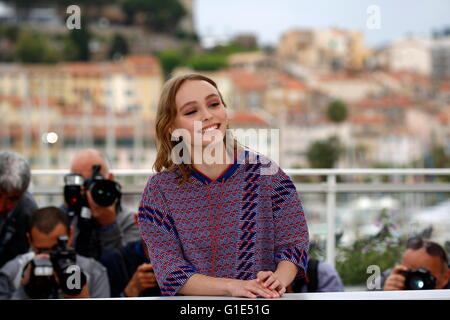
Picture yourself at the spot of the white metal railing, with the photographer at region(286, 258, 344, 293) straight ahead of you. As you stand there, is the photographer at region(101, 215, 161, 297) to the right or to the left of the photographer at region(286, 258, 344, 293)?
right

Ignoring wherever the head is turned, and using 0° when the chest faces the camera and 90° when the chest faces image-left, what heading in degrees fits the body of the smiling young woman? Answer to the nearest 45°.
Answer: approximately 0°

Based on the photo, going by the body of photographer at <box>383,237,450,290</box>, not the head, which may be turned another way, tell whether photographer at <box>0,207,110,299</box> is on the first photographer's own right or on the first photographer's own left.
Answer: on the first photographer's own right

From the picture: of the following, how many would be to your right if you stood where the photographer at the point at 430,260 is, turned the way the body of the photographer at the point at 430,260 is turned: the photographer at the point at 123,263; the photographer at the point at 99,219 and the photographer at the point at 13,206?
3

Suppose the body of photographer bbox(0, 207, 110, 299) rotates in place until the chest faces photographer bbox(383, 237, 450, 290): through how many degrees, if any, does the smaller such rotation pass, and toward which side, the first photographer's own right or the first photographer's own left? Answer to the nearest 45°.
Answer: approximately 90° to the first photographer's own left

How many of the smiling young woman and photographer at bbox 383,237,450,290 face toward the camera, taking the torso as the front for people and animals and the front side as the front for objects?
2

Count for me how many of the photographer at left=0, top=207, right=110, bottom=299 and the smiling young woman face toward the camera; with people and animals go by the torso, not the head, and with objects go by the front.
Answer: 2
